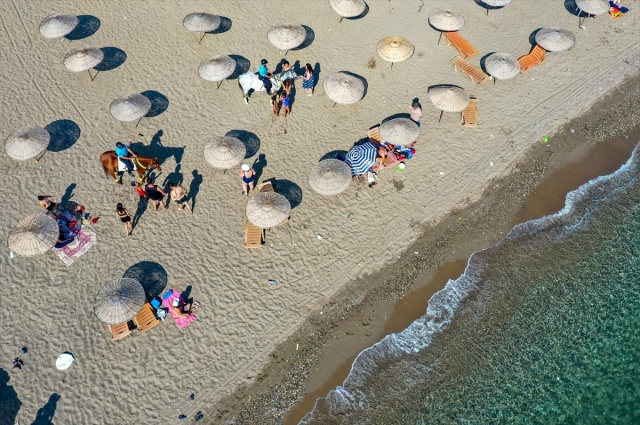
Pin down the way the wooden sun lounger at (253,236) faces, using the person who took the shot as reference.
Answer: facing the viewer

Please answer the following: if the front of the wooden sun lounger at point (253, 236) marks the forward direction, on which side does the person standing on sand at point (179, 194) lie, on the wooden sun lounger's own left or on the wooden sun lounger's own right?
on the wooden sun lounger's own right

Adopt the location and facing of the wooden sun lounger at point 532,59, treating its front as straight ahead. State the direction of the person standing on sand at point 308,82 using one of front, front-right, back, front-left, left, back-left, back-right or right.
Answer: front

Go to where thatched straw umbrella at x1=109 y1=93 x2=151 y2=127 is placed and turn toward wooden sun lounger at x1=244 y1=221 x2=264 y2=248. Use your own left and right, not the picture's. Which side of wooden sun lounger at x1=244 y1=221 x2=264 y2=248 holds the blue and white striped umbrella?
left

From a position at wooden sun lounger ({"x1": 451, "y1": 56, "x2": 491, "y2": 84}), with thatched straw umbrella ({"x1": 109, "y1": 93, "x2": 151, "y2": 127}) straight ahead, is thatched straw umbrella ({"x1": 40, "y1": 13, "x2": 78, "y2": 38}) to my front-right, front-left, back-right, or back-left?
front-right

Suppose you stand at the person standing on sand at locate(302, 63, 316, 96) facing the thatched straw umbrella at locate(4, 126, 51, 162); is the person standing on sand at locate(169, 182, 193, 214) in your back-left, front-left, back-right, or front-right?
front-left

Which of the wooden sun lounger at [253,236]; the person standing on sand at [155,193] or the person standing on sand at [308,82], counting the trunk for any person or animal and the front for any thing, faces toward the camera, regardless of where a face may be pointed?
the wooden sun lounger

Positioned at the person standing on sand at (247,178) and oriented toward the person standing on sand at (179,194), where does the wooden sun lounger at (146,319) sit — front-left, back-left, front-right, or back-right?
front-left

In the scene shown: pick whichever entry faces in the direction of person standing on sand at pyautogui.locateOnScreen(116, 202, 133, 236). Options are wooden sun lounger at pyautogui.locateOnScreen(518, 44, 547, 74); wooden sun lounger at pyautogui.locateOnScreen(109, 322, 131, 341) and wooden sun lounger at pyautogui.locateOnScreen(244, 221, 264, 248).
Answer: wooden sun lounger at pyautogui.locateOnScreen(518, 44, 547, 74)

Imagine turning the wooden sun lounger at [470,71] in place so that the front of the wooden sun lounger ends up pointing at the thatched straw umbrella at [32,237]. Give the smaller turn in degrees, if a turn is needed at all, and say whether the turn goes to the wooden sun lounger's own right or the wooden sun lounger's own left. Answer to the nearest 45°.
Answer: approximately 90° to the wooden sun lounger's own right

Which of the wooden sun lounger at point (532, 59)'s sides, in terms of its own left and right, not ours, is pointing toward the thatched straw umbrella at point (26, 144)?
front

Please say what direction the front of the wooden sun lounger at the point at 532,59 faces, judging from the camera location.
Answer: facing the viewer and to the left of the viewer

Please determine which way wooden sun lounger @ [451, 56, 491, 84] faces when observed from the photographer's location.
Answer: facing the viewer and to the right of the viewer

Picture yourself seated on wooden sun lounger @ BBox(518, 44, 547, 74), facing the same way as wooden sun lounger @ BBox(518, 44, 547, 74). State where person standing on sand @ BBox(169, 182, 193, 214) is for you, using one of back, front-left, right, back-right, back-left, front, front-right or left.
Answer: front
